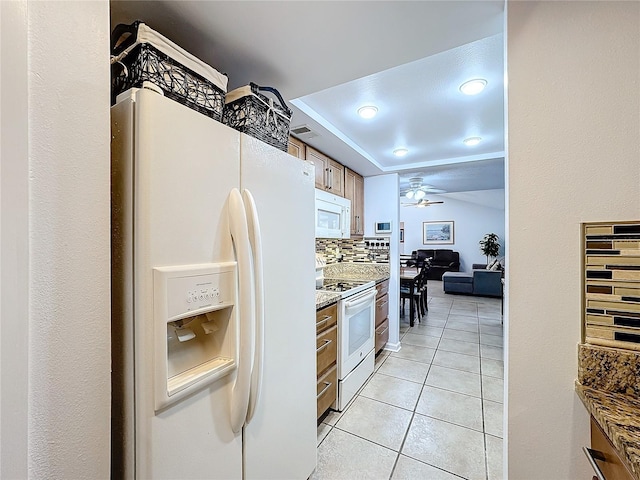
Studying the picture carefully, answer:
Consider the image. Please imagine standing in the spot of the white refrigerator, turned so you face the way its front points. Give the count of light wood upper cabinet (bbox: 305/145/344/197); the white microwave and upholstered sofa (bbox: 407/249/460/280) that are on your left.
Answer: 3

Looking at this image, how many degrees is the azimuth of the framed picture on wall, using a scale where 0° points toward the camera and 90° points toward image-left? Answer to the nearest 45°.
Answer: approximately 0°

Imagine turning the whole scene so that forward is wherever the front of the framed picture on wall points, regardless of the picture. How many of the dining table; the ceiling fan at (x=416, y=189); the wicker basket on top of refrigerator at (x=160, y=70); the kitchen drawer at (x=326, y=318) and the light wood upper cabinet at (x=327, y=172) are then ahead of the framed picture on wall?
5

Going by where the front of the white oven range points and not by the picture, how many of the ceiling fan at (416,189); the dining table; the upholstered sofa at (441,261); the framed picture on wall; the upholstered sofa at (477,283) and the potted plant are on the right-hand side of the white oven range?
0

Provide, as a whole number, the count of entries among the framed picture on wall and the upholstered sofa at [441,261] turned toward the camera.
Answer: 2

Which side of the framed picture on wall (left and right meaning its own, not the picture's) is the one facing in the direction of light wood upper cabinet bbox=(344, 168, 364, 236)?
front

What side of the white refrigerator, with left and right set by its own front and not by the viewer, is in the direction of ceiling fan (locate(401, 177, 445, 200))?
left

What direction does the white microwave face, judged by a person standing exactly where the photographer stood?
facing the viewer and to the right of the viewer

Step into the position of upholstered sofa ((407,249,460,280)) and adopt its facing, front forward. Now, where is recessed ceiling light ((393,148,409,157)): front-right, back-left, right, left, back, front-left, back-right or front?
front

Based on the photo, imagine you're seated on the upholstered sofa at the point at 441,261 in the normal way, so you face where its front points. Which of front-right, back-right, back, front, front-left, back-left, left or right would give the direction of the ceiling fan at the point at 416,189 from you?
front

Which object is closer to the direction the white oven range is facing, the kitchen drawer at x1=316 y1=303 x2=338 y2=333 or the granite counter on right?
the granite counter on right

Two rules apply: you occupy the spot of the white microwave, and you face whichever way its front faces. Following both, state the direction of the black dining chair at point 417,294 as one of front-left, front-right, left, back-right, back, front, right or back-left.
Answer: left

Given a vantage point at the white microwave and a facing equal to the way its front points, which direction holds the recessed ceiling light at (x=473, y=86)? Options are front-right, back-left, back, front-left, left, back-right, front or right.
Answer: front

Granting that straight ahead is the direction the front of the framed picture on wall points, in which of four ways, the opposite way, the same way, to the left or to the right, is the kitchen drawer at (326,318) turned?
to the left

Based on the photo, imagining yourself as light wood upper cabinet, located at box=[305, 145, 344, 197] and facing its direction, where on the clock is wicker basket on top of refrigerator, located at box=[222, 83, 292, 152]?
The wicker basket on top of refrigerator is roughly at 2 o'clock from the light wood upper cabinet.

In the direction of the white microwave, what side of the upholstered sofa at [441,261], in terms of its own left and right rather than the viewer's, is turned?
front

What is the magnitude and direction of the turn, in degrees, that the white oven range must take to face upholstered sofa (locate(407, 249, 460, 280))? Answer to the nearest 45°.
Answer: approximately 90° to its left

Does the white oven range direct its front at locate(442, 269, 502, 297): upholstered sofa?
no

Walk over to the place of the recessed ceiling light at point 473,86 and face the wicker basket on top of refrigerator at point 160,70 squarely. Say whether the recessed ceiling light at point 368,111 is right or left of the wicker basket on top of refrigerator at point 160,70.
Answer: right
